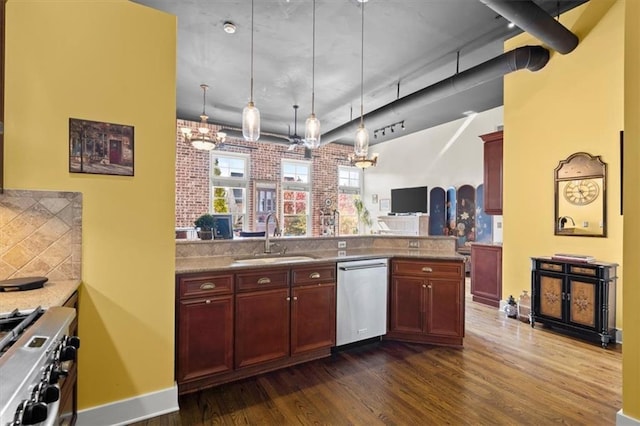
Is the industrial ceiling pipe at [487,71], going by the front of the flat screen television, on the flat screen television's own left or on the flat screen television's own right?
on the flat screen television's own left

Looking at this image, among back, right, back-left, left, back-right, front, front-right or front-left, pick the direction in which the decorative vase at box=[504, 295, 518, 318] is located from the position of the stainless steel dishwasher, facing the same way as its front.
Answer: left

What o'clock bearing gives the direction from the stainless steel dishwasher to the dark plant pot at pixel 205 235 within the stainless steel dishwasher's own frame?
The dark plant pot is roughly at 4 o'clock from the stainless steel dishwasher.

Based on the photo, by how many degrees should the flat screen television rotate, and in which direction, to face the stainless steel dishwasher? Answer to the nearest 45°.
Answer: approximately 45° to its left

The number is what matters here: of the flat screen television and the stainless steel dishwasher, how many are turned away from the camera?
0

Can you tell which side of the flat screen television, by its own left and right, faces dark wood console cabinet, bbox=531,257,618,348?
left

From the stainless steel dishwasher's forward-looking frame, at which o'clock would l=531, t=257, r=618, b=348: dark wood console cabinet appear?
The dark wood console cabinet is roughly at 10 o'clock from the stainless steel dishwasher.

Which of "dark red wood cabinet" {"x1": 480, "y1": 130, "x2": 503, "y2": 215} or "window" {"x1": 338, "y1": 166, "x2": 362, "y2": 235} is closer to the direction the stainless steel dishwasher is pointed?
the dark red wood cabinet

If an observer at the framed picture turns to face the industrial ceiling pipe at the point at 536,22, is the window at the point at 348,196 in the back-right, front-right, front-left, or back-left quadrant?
front-left

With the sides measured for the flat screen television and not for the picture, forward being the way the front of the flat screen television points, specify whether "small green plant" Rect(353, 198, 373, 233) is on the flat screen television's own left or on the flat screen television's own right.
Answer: on the flat screen television's own right

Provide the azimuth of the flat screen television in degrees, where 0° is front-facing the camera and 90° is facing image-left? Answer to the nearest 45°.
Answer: approximately 45°

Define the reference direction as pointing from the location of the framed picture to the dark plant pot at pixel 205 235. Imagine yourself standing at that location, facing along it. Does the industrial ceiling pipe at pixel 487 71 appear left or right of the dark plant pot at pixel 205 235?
right

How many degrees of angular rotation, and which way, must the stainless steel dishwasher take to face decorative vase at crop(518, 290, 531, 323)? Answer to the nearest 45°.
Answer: approximately 90° to its left

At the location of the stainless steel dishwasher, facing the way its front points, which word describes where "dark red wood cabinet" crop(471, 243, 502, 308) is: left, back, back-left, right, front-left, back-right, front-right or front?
left

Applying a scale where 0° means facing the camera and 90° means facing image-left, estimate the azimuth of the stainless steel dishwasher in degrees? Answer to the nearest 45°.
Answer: approximately 315°

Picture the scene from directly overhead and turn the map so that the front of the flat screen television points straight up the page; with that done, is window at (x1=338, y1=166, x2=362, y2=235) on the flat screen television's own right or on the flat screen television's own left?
on the flat screen television's own right
